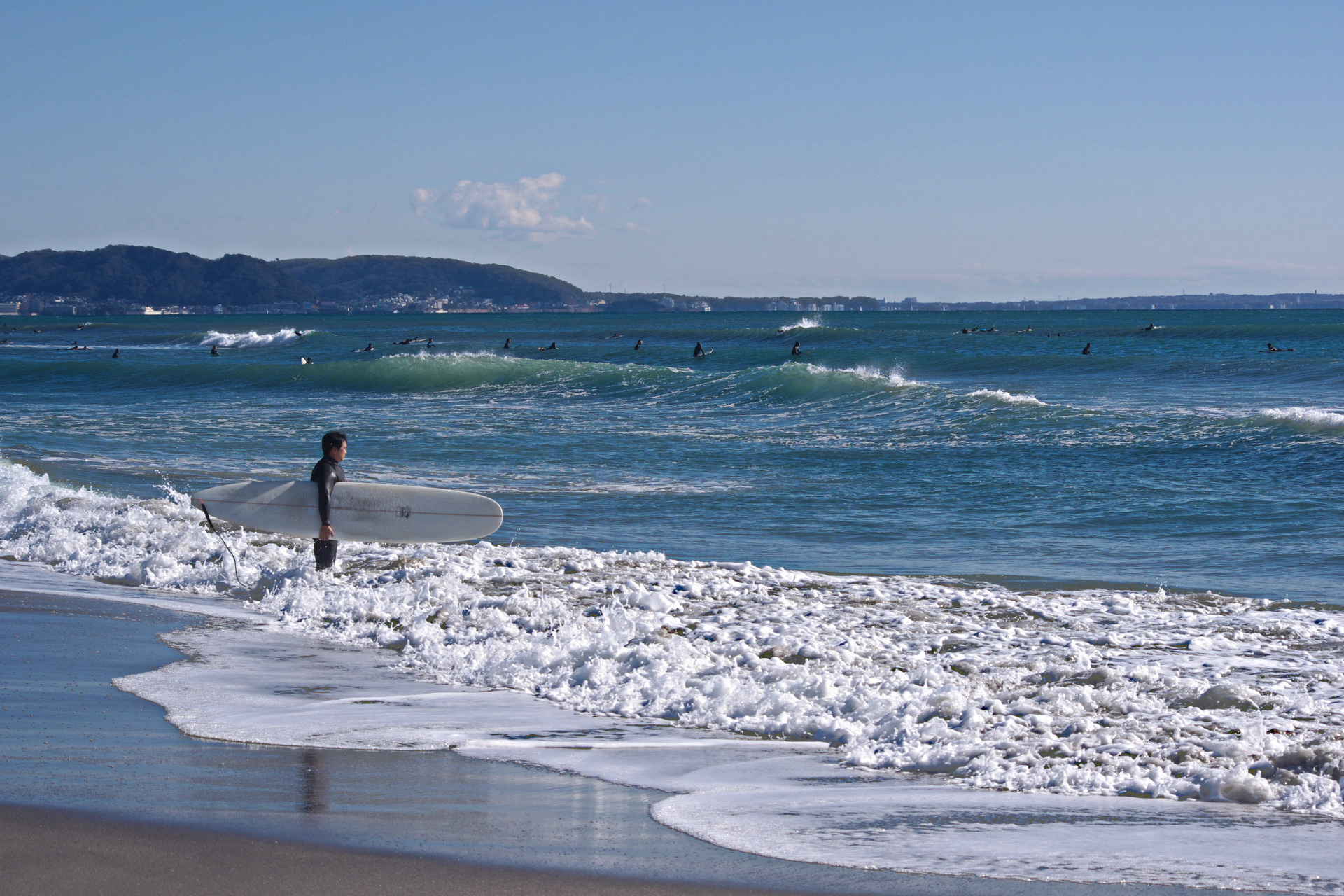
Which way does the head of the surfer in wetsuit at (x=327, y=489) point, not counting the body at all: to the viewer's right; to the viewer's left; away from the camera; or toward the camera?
to the viewer's right

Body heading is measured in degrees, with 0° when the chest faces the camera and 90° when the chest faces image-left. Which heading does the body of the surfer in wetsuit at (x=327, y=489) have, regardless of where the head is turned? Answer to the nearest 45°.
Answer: approximately 270°
